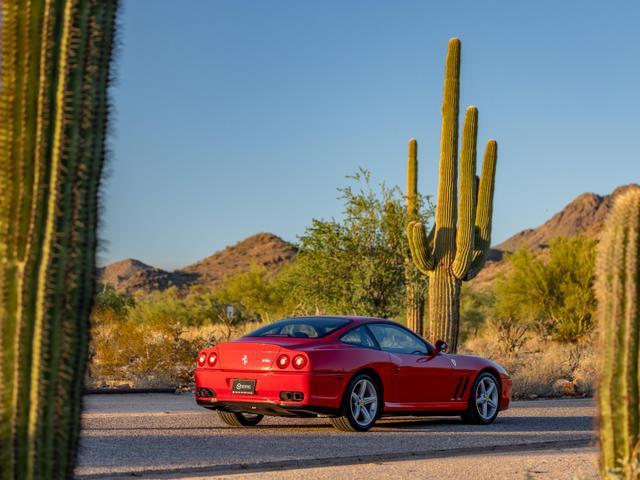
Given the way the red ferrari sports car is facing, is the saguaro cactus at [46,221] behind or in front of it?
behind

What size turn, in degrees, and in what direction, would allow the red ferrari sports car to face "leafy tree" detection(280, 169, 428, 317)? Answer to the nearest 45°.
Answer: approximately 45° to its left

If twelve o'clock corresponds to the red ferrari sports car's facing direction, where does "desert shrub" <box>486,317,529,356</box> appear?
The desert shrub is roughly at 11 o'clock from the red ferrari sports car.

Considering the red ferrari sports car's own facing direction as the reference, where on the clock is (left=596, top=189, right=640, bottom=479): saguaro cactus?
The saguaro cactus is roughly at 4 o'clock from the red ferrari sports car.

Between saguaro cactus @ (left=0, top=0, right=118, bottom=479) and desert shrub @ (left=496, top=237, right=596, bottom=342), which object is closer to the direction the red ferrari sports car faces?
the desert shrub

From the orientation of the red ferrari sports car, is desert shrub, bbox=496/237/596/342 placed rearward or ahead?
ahead

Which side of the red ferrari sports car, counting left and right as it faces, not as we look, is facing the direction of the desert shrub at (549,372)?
front

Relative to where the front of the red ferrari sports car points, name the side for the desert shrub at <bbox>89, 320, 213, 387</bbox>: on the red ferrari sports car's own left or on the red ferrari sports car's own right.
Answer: on the red ferrari sports car's own left

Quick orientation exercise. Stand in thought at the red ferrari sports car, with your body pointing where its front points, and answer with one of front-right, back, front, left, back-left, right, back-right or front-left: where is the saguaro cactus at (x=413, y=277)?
front-left

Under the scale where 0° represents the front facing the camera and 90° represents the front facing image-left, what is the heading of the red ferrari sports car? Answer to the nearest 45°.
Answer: approximately 225°
